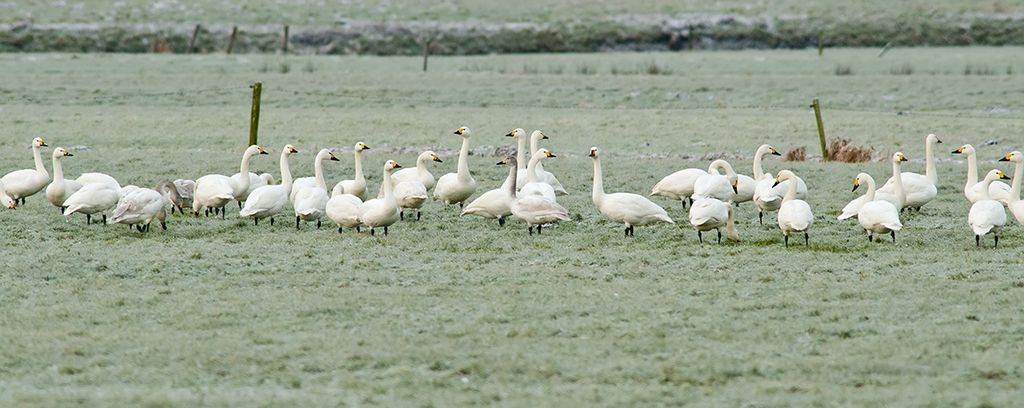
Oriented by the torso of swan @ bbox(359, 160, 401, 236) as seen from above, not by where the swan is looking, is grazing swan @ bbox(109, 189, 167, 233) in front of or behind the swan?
behind

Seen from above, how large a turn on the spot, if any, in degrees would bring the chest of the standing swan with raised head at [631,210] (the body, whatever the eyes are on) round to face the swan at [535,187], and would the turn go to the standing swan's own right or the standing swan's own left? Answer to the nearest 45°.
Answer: approximately 45° to the standing swan's own right

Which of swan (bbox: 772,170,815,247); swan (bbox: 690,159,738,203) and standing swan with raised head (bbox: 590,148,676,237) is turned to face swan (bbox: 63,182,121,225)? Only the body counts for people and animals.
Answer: the standing swan with raised head

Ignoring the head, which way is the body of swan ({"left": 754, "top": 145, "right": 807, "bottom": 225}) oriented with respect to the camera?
to the viewer's left

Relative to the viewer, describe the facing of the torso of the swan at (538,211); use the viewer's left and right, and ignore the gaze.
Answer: facing to the left of the viewer

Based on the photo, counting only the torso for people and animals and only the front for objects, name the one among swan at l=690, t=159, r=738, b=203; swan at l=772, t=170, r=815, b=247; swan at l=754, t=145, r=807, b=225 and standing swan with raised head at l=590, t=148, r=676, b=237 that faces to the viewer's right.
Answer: swan at l=690, t=159, r=738, b=203

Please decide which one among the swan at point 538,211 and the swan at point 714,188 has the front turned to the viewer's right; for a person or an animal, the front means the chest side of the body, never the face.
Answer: the swan at point 714,188

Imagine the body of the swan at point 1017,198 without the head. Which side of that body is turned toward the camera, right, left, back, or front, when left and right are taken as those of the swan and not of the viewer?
left

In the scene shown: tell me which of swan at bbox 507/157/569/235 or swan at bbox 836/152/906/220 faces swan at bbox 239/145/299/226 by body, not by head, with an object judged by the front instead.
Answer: swan at bbox 507/157/569/235
